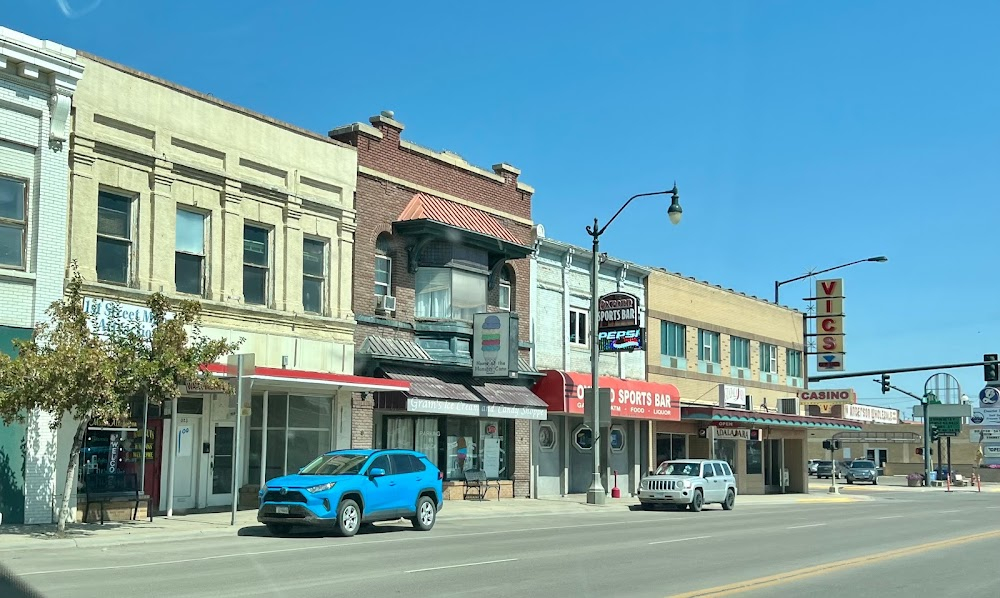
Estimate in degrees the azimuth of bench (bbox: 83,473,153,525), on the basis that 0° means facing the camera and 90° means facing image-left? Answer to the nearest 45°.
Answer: approximately 315°

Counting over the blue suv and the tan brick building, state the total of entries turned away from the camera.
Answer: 0

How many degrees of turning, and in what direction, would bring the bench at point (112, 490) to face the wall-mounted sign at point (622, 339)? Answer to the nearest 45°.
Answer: approximately 90° to its left

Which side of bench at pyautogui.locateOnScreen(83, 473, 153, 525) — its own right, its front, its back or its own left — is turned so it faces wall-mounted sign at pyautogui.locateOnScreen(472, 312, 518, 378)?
left

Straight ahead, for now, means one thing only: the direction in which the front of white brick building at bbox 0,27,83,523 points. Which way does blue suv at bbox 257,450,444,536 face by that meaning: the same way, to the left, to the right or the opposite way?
to the right

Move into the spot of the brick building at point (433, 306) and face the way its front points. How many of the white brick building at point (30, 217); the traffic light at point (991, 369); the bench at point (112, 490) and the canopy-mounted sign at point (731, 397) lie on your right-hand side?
2

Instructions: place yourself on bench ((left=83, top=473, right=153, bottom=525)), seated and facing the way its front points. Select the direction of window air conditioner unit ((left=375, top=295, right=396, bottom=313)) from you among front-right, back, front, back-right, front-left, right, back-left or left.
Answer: left

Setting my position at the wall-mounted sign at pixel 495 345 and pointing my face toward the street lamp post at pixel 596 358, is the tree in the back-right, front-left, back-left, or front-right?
back-right

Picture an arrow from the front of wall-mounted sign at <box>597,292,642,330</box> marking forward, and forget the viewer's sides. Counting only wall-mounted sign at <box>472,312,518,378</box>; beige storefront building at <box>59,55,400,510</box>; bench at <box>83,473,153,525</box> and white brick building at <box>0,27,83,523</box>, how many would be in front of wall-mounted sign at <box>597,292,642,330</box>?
4
